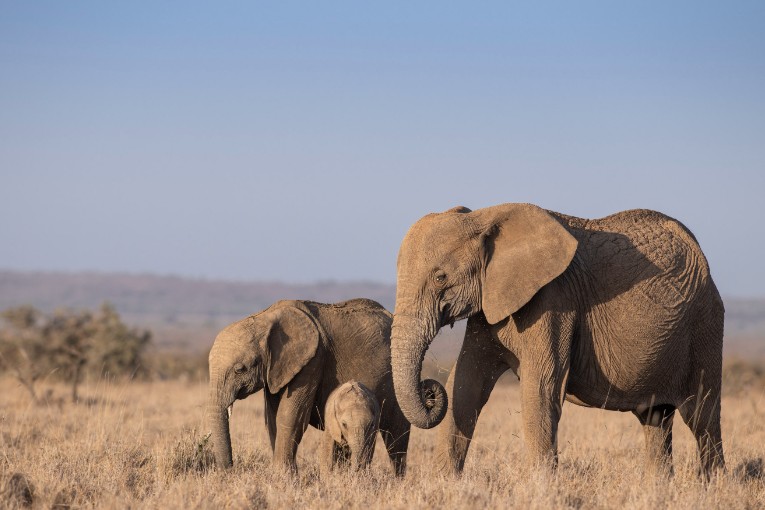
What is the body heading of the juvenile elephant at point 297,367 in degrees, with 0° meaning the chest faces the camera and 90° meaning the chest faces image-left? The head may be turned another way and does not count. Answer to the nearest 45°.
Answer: approximately 90°

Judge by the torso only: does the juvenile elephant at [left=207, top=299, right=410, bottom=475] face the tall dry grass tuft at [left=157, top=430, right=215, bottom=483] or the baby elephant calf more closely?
the tall dry grass tuft

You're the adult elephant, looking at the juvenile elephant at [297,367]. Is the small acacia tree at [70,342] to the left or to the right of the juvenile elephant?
right

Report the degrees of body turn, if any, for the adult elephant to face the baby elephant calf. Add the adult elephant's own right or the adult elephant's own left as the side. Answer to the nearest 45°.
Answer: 0° — it already faces it

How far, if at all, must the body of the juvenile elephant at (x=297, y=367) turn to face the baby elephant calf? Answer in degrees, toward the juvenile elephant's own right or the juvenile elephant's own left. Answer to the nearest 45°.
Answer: approximately 135° to the juvenile elephant's own left

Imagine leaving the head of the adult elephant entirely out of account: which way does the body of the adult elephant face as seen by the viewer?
to the viewer's left

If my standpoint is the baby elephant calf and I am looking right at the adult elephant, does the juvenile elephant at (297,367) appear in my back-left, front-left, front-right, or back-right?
back-left

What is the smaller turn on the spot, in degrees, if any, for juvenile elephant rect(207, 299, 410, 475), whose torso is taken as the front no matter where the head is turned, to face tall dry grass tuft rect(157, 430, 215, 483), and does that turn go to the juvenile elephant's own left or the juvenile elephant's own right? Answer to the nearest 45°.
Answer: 0° — it already faces it

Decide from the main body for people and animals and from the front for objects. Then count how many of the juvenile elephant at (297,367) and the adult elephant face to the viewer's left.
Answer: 2

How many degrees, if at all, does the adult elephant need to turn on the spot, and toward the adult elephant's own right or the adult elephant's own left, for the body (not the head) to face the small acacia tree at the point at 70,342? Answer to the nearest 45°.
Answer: approximately 45° to the adult elephant's own right
